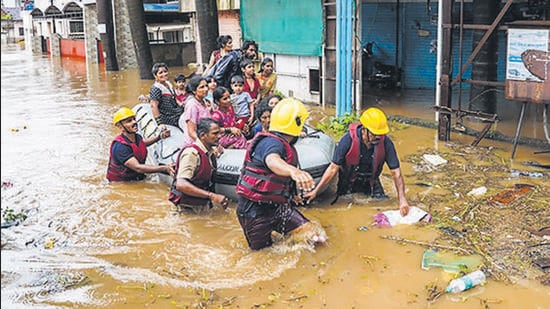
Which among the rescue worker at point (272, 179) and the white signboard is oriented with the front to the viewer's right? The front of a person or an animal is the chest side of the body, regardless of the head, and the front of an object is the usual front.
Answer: the rescue worker

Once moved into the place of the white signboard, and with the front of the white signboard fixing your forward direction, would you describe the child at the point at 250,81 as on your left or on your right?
on your right

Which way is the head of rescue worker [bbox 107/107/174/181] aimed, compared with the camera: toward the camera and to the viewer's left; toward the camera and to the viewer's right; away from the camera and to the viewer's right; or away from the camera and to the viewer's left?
toward the camera and to the viewer's right

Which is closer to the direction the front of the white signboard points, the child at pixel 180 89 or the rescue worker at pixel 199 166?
the rescue worker

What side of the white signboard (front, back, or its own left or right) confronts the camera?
front

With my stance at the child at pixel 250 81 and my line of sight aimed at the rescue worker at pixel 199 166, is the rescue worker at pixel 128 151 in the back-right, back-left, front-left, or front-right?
front-right

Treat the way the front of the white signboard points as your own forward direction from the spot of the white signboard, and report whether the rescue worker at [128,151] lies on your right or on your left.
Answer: on your right

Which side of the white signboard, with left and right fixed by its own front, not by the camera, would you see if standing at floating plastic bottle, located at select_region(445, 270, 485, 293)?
front

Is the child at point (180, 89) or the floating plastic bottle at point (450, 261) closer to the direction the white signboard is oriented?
the floating plastic bottle

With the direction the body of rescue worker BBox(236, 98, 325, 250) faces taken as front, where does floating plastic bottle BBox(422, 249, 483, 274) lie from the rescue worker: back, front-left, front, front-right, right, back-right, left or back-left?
front

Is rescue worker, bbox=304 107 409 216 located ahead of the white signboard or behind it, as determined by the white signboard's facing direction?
ahead
